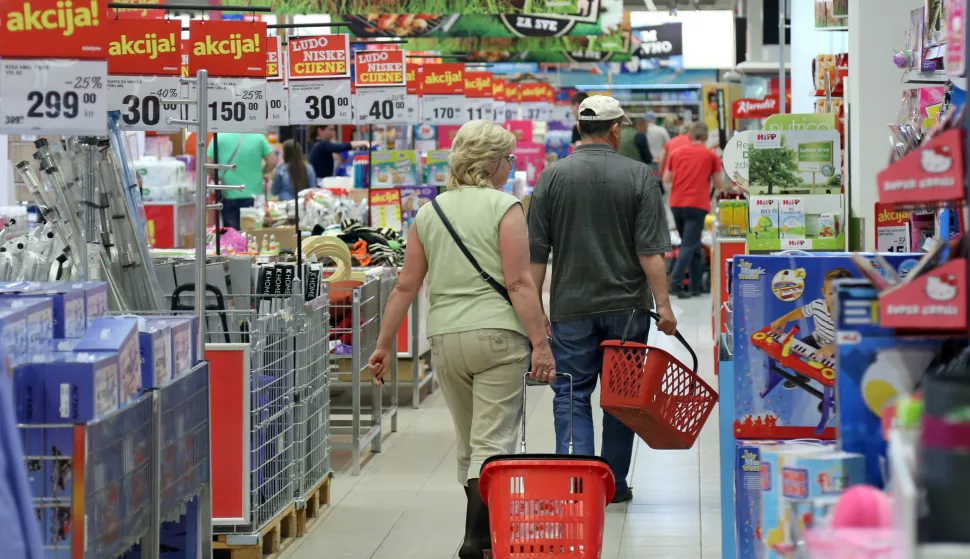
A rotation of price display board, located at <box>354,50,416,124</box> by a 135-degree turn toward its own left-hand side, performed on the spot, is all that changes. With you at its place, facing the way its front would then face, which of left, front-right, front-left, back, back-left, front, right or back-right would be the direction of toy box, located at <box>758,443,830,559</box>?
back-right

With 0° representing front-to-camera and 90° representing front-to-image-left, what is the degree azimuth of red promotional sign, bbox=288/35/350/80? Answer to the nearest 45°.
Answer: approximately 0°

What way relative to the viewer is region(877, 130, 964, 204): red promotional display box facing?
toward the camera

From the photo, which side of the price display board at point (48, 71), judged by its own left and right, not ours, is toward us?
front

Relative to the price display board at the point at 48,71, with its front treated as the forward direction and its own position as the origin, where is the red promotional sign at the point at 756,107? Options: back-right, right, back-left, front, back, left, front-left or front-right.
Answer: back-left

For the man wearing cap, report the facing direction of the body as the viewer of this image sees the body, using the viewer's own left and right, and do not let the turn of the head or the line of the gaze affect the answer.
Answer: facing away from the viewer

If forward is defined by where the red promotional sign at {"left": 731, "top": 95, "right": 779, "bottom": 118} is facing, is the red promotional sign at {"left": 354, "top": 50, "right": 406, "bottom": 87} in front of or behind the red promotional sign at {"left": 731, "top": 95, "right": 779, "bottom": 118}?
in front

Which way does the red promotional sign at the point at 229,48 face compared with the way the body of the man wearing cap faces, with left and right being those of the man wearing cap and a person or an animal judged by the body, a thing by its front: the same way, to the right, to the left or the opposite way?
the opposite way

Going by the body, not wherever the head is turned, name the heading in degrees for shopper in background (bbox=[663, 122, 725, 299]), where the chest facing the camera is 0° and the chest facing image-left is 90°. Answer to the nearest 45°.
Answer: approximately 180°

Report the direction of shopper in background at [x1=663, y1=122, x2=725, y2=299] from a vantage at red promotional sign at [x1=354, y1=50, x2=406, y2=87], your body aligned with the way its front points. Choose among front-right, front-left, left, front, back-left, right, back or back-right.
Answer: back-left

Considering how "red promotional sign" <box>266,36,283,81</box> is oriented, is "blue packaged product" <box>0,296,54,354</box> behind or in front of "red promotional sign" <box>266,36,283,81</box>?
in front

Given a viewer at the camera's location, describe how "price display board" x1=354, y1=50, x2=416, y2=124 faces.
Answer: facing the viewer

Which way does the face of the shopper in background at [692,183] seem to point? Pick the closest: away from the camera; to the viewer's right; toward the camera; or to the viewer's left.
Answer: away from the camera
